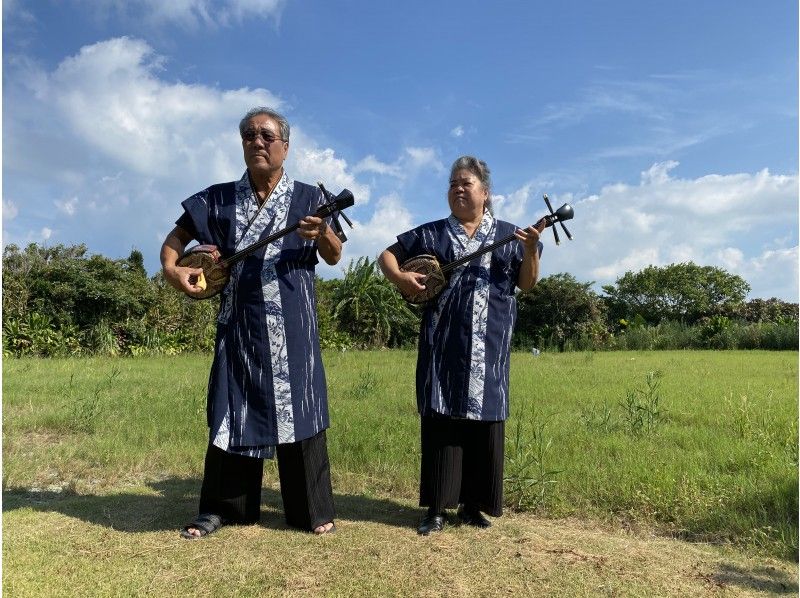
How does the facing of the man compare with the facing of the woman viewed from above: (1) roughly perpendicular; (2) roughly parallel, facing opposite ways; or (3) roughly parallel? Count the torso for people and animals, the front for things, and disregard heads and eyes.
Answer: roughly parallel

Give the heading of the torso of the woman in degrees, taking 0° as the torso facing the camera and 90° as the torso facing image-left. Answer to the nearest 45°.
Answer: approximately 0°

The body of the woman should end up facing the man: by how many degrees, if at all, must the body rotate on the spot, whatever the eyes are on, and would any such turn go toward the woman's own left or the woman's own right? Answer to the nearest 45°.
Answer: approximately 90° to the woman's own right

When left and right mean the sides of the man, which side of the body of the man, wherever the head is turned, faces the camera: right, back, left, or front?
front

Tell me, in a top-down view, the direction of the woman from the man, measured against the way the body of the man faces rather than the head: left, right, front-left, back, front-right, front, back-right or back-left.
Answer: left

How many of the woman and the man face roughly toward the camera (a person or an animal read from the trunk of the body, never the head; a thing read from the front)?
2
